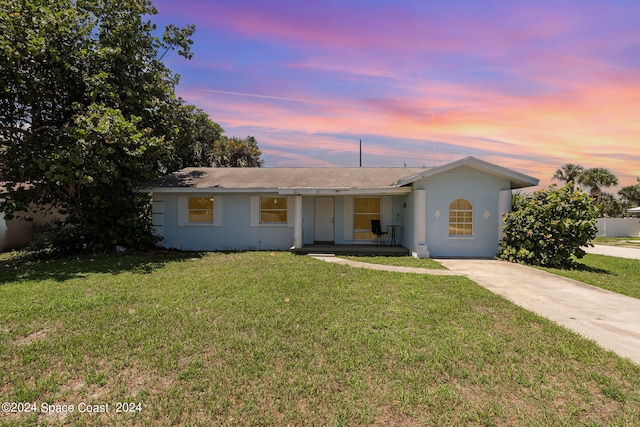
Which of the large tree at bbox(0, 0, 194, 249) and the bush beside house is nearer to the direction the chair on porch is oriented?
the bush beside house

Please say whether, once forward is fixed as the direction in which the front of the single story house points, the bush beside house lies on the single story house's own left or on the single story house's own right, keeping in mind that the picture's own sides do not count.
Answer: on the single story house's own left

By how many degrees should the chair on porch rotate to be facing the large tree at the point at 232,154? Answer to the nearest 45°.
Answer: approximately 180°

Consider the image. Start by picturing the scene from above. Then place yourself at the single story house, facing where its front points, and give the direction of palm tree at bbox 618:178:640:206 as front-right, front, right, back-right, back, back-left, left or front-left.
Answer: back-left

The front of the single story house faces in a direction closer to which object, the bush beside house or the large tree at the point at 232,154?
the bush beside house

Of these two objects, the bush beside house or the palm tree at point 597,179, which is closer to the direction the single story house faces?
the bush beside house

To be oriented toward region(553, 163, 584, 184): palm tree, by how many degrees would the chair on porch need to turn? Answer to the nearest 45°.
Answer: approximately 90° to its left

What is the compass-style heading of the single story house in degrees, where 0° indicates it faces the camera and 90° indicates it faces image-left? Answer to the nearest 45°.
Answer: approximately 0°

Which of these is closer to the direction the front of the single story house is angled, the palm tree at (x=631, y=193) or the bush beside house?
the bush beside house

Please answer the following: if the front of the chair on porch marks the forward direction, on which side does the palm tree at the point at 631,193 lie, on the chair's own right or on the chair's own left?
on the chair's own left
